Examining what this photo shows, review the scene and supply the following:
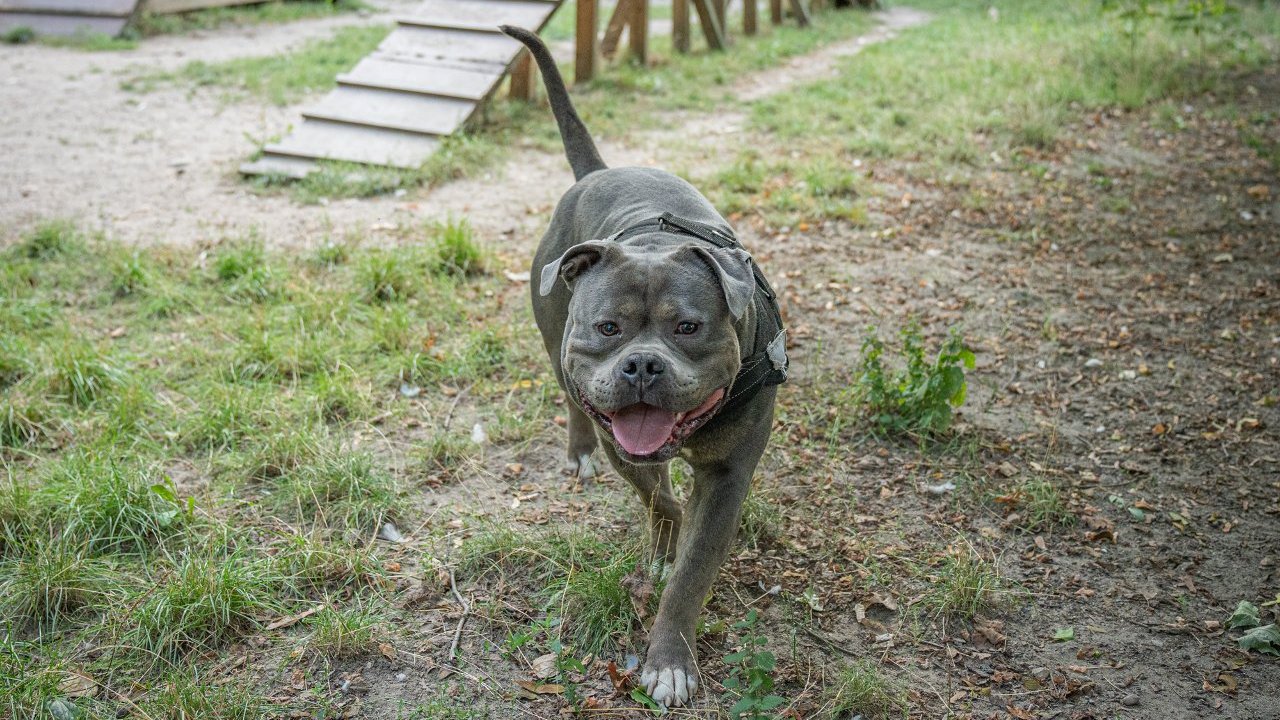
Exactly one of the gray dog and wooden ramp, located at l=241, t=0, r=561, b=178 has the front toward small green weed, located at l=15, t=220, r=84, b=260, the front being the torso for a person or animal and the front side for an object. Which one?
the wooden ramp

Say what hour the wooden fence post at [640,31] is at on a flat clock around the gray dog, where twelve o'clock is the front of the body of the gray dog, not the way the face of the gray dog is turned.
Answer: The wooden fence post is roughly at 6 o'clock from the gray dog.

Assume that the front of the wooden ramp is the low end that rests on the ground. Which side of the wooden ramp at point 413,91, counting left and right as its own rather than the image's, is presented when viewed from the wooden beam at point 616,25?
back

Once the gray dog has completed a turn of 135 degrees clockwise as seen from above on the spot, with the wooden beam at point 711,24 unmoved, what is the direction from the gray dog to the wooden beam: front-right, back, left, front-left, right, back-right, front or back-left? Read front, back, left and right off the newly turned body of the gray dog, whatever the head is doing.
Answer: front-right

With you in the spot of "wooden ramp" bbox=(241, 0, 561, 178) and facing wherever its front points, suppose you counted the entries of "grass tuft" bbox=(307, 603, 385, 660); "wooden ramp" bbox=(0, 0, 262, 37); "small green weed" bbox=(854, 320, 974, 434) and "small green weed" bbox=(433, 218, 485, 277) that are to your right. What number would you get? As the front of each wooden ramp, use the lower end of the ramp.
1

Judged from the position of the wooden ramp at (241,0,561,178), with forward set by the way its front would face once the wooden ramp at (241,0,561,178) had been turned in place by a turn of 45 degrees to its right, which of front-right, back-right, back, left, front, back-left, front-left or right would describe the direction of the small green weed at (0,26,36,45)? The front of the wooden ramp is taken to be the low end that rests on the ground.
front-right

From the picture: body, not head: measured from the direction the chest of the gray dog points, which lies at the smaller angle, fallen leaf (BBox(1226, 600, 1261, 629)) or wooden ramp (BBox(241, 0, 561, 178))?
the fallen leaf

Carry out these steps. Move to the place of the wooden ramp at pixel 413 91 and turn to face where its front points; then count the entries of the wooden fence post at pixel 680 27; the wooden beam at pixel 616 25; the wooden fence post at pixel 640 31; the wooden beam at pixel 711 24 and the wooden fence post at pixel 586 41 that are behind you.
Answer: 5

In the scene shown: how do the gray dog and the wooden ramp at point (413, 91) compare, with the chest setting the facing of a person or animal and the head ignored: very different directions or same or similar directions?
same or similar directions

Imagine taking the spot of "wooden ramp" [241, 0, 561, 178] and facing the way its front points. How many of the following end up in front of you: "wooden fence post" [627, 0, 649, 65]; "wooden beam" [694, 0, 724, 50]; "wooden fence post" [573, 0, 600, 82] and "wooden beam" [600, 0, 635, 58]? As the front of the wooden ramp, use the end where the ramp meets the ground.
0

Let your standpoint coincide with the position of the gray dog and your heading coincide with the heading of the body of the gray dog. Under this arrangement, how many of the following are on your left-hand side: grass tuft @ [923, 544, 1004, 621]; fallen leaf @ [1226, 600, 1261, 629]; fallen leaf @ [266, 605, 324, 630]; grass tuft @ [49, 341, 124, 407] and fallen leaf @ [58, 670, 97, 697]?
2

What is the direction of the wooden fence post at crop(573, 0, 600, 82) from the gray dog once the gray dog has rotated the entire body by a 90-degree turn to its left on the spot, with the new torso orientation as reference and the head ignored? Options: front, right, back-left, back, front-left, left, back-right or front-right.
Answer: left

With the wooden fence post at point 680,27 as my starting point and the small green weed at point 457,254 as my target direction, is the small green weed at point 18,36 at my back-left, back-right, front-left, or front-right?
front-right

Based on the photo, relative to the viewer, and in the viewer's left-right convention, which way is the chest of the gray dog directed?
facing the viewer

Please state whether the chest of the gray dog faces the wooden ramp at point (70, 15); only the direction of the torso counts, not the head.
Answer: no

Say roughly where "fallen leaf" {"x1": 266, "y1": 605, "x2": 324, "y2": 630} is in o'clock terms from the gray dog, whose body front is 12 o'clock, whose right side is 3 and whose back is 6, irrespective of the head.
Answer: The fallen leaf is roughly at 3 o'clock from the gray dog.

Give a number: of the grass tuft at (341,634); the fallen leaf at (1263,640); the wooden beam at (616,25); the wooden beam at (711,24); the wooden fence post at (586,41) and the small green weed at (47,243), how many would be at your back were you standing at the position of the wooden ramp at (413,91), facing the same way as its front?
3

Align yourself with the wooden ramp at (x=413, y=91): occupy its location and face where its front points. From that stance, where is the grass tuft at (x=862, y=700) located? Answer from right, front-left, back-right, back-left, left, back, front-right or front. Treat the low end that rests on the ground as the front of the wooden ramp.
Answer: front-left

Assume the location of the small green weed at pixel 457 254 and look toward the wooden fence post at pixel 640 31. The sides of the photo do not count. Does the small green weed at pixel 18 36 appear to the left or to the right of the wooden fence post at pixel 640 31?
left

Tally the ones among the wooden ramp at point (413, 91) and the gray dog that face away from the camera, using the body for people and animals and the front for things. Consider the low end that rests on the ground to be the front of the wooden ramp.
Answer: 0
